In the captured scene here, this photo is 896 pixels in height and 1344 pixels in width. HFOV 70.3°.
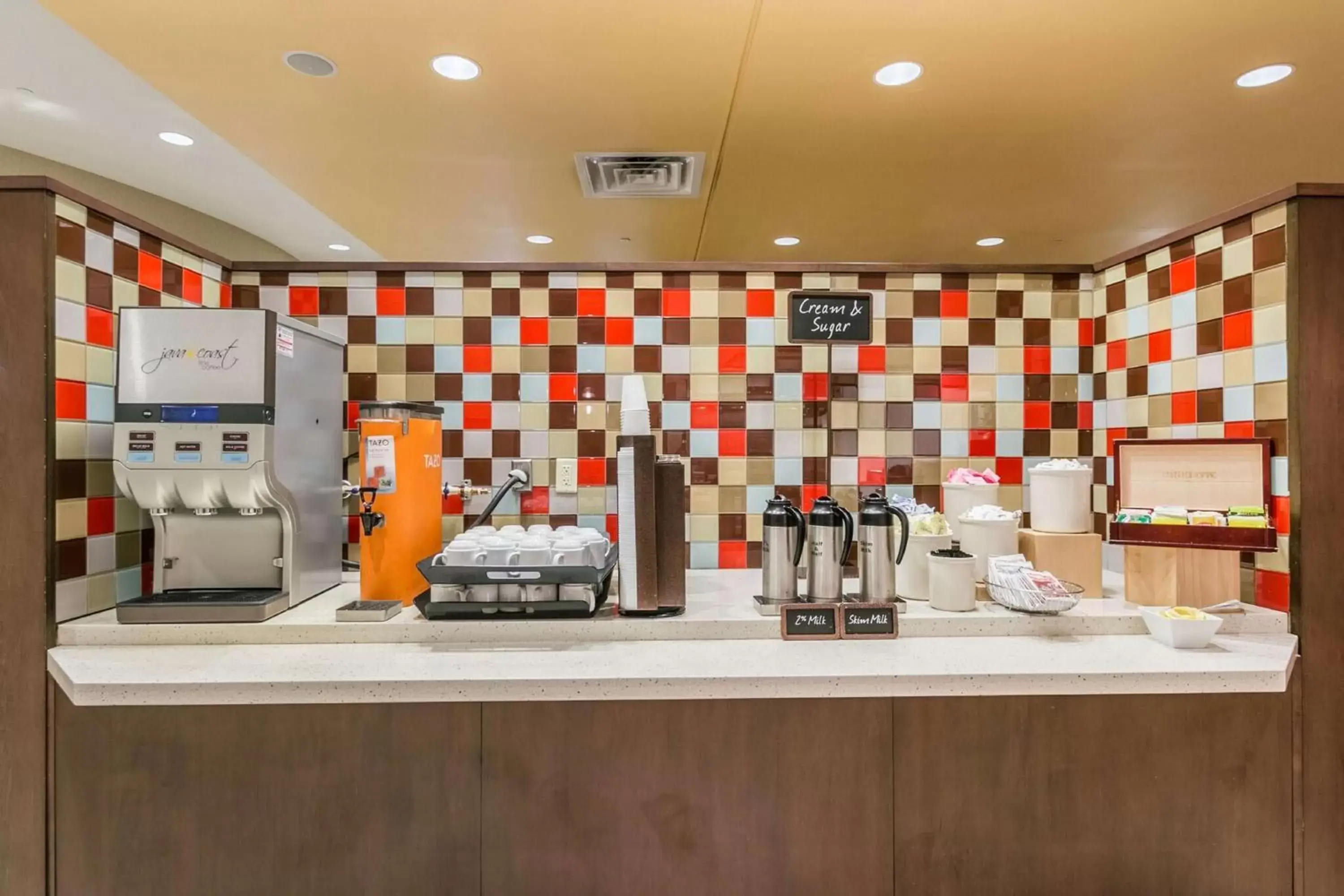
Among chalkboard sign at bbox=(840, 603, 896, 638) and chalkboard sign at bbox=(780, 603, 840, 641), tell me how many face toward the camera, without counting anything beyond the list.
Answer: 2

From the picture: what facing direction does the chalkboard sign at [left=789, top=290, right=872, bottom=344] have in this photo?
toward the camera

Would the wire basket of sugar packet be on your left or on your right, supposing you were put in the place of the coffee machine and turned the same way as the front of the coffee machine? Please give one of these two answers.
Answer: on your left

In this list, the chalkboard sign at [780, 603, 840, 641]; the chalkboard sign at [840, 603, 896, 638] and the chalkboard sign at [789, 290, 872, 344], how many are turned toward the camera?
3

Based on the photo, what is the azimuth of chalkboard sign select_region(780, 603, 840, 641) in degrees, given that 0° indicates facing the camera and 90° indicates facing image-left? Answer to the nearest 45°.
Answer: approximately 0°

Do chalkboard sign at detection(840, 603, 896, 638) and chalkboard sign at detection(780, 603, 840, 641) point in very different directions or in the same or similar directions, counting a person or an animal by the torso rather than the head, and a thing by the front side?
same or similar directions

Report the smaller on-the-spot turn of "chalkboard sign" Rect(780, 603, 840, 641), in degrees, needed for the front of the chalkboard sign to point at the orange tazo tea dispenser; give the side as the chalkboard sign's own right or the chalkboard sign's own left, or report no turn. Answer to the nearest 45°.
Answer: approximately 90° to the chalkboard sign's own right

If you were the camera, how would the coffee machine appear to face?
facing the viewer and to the left of the viewer

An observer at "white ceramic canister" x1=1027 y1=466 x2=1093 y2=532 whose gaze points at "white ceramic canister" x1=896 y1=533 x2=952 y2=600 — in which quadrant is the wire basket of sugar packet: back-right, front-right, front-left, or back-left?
front-left

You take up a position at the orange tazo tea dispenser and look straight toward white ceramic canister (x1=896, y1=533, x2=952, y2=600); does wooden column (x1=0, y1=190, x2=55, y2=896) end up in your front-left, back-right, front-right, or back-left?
back-right

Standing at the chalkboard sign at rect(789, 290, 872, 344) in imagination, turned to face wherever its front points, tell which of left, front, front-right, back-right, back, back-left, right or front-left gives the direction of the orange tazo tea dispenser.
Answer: front-right

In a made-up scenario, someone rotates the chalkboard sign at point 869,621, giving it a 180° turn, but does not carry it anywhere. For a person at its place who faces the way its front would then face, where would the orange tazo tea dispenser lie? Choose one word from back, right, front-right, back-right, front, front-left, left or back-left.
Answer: left

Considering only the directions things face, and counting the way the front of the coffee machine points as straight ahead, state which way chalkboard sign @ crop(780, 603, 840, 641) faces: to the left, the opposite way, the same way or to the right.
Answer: the same way

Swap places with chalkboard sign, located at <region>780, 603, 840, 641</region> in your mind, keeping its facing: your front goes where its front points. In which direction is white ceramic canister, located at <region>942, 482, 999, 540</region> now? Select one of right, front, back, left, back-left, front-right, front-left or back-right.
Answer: back-left

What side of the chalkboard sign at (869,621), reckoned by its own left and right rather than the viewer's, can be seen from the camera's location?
front

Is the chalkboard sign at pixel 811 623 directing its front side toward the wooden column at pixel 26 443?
no
